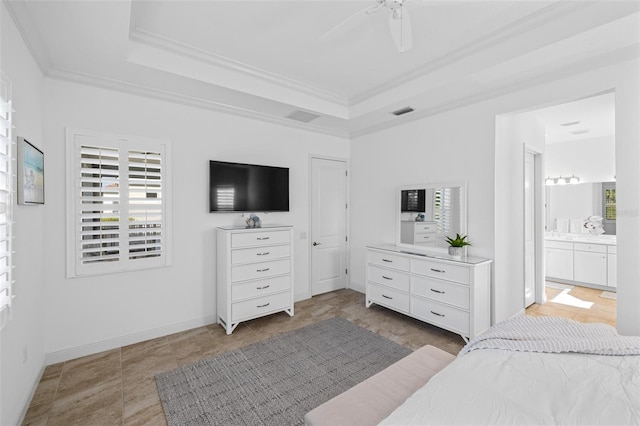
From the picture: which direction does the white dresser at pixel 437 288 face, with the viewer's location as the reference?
facing the viewer and to the left of the viewer

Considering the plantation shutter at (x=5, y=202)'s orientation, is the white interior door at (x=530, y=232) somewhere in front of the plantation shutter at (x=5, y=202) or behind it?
in front

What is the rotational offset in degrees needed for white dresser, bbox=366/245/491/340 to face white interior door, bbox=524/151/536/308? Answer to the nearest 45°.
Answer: approximately 180°

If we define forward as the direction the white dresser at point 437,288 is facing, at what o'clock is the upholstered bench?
The upholstered bench is roughly at 11 o'clock from the white dresser.

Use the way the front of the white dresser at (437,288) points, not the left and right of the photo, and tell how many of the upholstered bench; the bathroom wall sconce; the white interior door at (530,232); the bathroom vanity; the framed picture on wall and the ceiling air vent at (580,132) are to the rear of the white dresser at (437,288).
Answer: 4

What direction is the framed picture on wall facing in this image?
to the viewer's right

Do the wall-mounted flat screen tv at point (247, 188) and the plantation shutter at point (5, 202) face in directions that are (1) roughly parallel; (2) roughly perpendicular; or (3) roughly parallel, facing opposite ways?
roughly perpendicular

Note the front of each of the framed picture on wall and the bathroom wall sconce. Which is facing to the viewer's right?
the framed picture on wall

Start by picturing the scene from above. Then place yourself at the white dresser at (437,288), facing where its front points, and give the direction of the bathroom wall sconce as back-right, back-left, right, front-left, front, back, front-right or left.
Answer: back

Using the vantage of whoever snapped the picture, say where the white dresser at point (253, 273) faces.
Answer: facing the viewer and to the right of the viewer

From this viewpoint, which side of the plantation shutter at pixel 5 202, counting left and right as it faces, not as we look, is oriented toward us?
right

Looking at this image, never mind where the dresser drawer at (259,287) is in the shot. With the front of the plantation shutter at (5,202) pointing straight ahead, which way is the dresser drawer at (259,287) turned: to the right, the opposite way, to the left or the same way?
to the right

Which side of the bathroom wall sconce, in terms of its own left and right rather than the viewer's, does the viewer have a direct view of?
front
